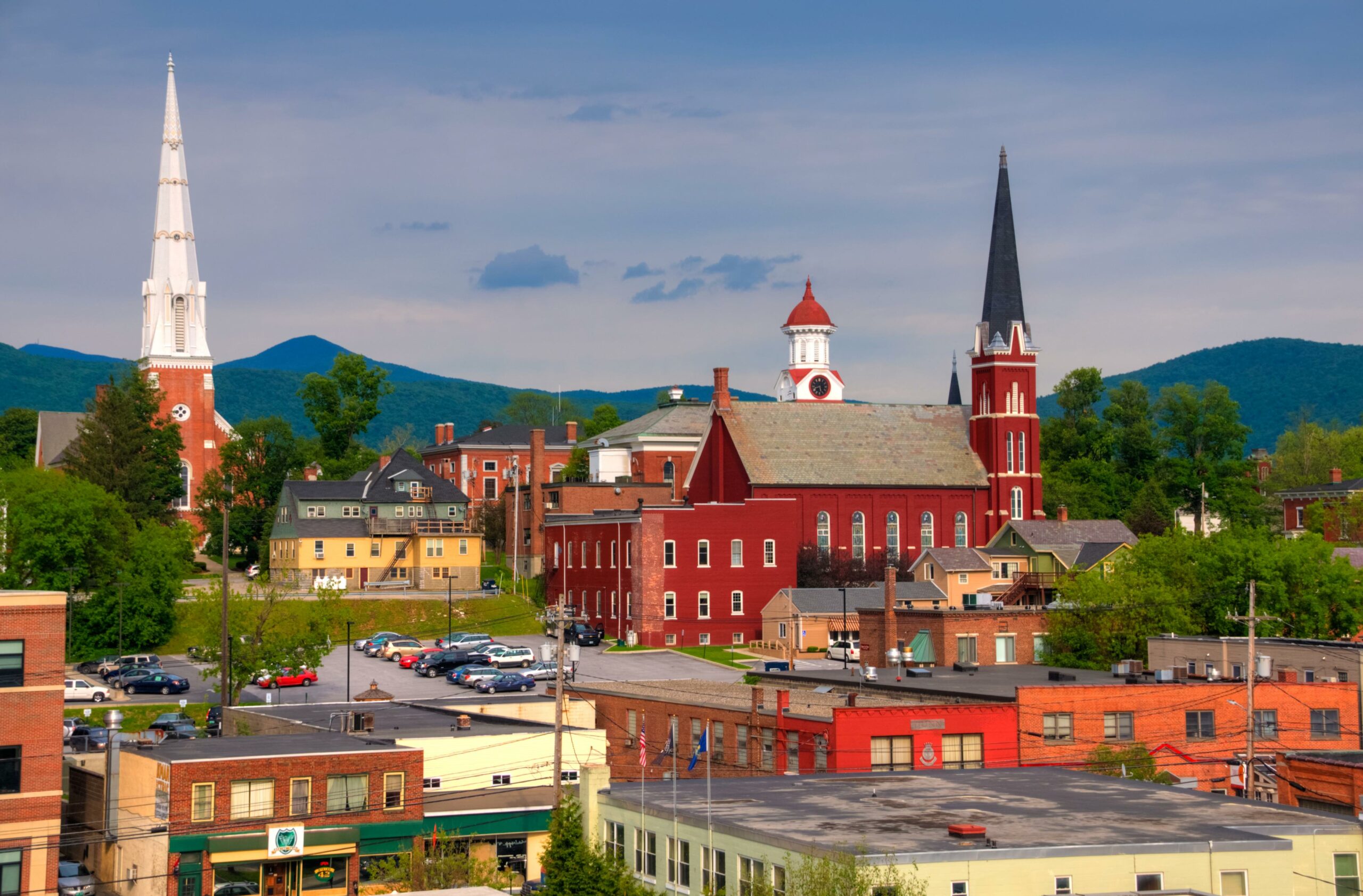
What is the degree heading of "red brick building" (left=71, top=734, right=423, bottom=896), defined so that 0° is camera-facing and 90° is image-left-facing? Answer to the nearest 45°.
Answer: approximately 0°

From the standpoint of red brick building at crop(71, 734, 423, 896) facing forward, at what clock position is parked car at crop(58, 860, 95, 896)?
The parked car is roughly at 4 o'clock from the red brick building.

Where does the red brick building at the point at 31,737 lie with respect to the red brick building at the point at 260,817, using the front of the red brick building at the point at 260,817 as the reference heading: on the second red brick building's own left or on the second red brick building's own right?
on the second red brick building's own right

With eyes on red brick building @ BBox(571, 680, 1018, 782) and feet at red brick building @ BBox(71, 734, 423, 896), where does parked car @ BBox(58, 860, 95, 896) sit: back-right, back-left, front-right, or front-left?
back-left
